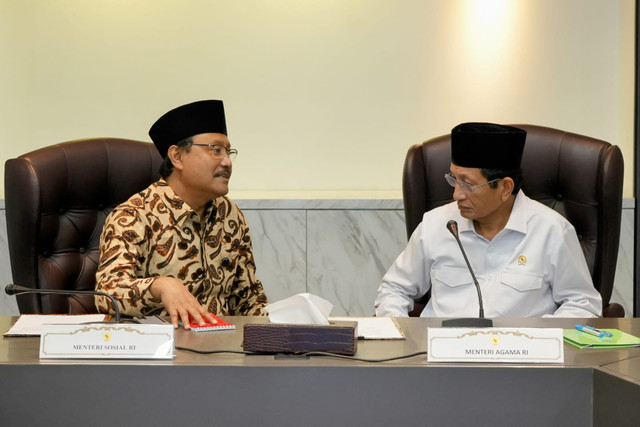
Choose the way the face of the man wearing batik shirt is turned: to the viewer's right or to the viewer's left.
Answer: to the viewer's right

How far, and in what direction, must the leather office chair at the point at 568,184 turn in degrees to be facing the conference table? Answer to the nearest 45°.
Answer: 0° — it already faces it

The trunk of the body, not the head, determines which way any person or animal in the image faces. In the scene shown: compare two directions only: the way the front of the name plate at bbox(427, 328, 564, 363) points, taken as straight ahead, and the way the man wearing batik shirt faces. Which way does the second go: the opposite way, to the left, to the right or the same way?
to the left

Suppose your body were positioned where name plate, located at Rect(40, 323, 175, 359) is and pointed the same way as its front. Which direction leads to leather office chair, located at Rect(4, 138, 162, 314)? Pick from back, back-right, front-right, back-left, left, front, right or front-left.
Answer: back

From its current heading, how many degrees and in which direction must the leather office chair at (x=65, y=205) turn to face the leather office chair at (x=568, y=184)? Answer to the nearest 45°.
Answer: approximately 45° to its left

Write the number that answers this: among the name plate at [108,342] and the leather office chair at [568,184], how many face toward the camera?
2

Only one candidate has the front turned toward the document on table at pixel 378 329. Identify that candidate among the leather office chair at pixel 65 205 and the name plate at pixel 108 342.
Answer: the leather office chair

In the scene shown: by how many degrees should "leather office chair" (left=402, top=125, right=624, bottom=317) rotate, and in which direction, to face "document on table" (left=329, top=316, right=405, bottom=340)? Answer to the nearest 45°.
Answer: approximately 45° to its right

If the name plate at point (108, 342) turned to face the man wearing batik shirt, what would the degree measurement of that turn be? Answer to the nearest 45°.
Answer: approximately 180°

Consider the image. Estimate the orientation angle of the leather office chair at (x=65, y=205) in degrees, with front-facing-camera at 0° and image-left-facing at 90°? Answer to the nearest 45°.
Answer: approximately 315°

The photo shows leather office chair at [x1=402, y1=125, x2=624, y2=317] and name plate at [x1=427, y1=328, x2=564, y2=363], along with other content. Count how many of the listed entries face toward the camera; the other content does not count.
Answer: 2

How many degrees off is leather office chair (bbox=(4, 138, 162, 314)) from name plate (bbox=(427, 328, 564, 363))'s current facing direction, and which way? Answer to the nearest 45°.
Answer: approximately 135° to its right
